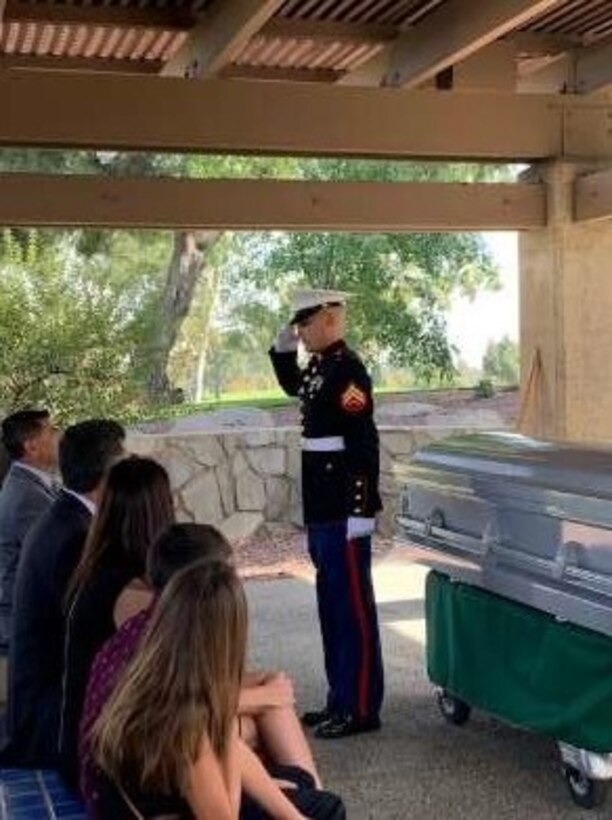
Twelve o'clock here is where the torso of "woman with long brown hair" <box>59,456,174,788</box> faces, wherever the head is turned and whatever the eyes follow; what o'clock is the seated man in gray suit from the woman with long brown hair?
The seated man in gray suit is roughly at 10 o'clock from the woman with long brown hair.

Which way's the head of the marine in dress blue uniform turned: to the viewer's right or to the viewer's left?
to the viewer's left

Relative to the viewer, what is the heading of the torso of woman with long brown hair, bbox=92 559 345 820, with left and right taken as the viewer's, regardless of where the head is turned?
facing away from the viewer and to the right of the viewer

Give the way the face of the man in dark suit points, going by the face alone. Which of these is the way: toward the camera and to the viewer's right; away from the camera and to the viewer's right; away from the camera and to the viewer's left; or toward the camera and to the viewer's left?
away from the camera and to the viewer's right

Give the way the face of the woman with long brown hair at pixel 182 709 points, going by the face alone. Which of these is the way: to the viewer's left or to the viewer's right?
to the viewer's right

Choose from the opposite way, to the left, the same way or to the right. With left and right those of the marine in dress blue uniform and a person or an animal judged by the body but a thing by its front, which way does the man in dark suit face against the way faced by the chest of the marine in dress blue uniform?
the opposite way

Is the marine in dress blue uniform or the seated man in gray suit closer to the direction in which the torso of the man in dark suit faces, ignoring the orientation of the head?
the marine in dress blue uniform

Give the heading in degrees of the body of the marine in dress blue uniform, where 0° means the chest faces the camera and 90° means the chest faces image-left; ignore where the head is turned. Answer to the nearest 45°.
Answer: approximately 45°

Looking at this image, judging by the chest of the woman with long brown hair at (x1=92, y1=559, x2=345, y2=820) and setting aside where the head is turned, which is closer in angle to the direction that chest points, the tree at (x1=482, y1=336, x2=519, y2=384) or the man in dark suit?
the tree

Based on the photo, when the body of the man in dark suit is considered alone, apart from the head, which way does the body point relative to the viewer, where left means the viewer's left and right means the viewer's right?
facing away from the viewer and to the right of the viewer

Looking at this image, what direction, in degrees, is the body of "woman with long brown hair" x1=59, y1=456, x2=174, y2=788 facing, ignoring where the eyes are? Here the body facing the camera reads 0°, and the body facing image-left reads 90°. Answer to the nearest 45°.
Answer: approximately 225°

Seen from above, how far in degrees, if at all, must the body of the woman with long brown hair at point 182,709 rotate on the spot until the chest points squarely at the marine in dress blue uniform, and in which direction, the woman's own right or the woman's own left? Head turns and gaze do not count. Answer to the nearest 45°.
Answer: approximately 45° to the woman's own left
